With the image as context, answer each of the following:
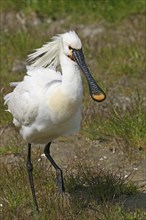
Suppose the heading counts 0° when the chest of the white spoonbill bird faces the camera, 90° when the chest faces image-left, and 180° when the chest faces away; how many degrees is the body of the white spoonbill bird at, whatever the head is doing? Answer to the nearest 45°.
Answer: approximately 315°

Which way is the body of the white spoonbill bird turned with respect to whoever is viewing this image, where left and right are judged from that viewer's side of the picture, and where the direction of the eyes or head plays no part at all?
facing the viewer and to the right of the viewer
